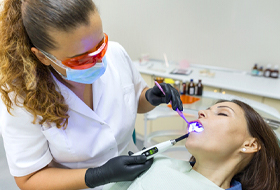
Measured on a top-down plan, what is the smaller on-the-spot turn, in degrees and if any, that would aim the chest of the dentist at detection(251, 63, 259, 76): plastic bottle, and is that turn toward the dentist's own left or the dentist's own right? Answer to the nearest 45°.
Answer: approximately 90° to the dentist's own left

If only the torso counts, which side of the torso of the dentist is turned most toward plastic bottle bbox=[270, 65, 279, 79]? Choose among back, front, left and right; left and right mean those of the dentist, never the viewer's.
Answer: left

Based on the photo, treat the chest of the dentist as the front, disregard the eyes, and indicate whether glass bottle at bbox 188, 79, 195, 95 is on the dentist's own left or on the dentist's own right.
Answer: on the dentist's own left

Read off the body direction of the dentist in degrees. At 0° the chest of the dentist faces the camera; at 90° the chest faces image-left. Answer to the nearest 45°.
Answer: approximately 315°

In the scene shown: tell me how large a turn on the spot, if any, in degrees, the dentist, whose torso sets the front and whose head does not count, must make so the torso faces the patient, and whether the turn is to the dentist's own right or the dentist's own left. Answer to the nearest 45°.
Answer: approximately 45° to the dentist's own left

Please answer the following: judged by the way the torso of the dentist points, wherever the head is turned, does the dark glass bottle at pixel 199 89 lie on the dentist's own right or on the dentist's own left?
on the dentist's own left

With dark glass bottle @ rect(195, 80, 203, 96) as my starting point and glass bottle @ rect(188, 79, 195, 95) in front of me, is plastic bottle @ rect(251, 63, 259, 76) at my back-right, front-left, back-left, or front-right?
back-right

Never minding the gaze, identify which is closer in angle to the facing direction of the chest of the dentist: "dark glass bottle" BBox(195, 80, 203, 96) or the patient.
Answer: the patient
